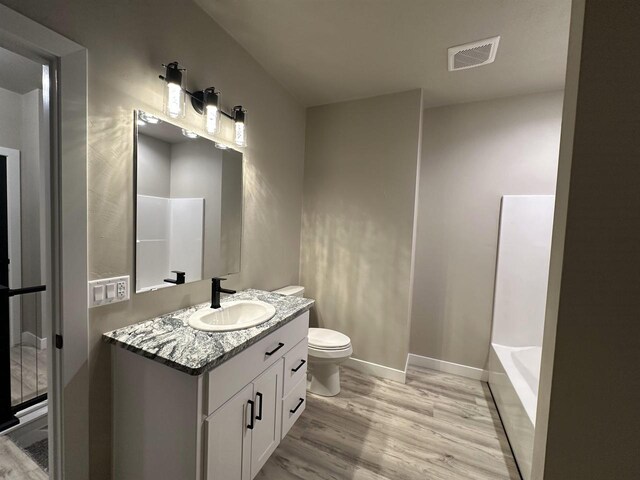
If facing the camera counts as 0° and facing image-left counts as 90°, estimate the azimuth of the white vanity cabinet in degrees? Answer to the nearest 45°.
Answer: approximately 315°

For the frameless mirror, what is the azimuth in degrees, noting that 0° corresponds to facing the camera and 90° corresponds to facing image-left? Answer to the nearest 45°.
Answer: approximately 315°

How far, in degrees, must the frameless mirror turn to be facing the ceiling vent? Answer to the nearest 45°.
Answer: approximately 45° to its left

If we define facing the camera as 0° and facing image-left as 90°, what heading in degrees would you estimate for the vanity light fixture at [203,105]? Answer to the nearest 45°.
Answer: approximately 315°

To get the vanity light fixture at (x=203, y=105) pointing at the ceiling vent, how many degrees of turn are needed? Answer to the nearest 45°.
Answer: approximately 45° to its left
